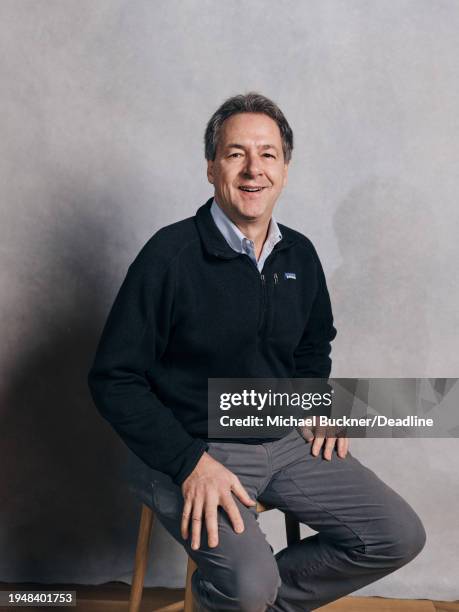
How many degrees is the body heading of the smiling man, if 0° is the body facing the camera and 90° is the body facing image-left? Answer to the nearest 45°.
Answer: approximately 315°
